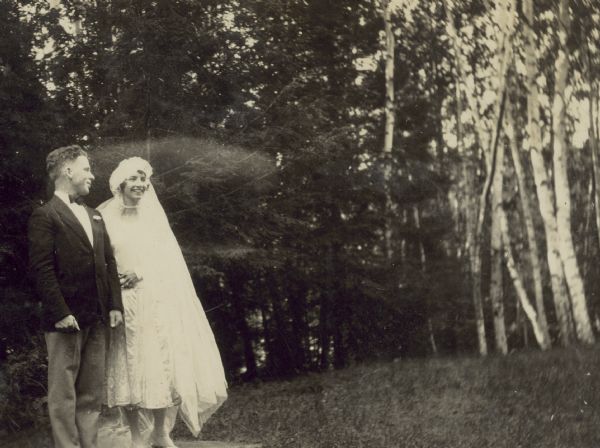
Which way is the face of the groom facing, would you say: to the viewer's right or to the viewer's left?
to the viewer's right

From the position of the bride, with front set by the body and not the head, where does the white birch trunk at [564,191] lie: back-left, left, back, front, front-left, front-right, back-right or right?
left

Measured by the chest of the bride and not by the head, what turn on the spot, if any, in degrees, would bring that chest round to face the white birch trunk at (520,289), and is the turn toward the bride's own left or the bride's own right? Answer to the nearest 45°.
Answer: approximately 90° to the bride's own left

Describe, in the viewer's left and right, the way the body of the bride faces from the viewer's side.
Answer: facing the viewer

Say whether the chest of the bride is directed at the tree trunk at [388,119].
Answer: no

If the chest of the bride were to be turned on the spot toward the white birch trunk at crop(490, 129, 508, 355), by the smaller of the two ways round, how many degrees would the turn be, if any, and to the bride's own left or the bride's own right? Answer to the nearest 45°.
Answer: approximately 90° to the bride's own left

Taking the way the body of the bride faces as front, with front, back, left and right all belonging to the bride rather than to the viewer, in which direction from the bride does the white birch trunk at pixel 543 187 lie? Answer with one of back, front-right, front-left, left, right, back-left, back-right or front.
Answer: left

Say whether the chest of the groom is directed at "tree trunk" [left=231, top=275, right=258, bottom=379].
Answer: no

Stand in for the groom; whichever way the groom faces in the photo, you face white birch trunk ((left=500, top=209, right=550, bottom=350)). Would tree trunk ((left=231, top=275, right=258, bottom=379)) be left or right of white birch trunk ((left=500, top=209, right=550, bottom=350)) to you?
left

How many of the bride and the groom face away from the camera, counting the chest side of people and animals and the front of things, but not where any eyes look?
0

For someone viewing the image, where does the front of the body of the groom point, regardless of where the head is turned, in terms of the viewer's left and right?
facing the viewer and to the right of the viewer
